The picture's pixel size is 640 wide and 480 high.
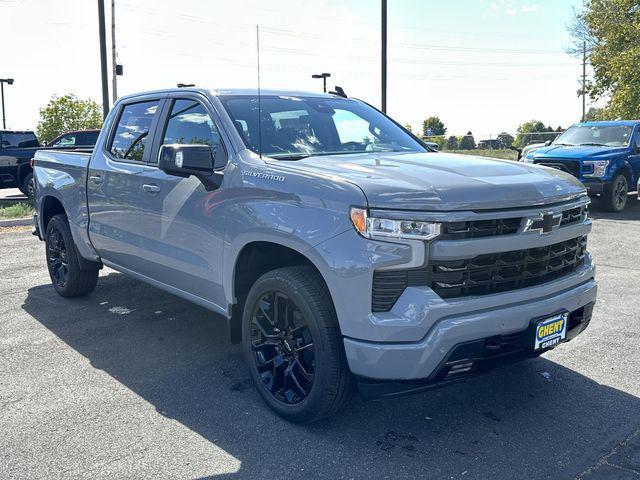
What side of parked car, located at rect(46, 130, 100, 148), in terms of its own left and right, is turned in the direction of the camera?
left

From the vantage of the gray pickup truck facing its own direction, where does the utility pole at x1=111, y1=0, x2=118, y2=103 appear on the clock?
The utility pole is roughly at 7 o'clock from the gray pickup truck.

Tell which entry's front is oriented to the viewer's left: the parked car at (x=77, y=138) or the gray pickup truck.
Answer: the parked car

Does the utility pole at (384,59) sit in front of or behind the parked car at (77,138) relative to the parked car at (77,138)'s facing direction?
behind

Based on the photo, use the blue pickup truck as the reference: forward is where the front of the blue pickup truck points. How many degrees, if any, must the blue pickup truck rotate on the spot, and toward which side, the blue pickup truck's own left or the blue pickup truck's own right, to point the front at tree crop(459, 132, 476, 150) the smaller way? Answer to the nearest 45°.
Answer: approximately 135° to the blue pickup truck's own right

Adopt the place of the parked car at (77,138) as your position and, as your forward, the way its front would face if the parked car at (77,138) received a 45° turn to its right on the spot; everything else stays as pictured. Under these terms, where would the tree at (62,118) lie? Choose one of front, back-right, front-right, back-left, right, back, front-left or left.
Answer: front-right

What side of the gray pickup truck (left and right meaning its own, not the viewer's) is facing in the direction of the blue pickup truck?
left

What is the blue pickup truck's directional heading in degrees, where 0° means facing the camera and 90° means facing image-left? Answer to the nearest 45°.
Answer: approximately 45°

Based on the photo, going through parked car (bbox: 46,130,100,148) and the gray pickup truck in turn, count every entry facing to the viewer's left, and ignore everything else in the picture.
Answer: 1
